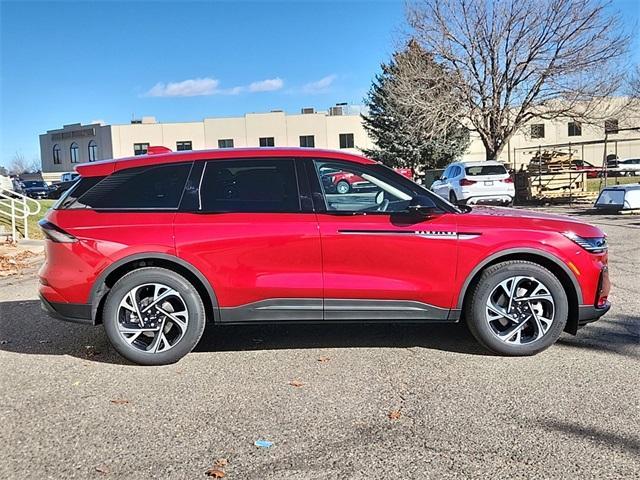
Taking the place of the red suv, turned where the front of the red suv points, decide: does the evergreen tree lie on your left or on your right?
on your left

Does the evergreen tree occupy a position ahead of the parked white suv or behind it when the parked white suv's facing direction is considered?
ahead

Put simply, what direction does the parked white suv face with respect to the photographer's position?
facing away from the viewer and to the left of the viewer

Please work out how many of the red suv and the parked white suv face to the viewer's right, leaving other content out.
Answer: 1

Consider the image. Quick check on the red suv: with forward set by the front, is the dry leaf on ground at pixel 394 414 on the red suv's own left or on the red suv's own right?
on the red suv's own right

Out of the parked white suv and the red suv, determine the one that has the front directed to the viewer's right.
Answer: the red suv

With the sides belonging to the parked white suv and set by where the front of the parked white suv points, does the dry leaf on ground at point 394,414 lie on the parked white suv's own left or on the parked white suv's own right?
on the parked white suv's own left

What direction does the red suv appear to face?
to the viewer's right

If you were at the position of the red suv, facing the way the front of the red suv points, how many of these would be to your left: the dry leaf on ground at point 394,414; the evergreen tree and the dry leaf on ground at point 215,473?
1

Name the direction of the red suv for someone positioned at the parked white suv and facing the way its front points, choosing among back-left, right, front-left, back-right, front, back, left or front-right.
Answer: back-left

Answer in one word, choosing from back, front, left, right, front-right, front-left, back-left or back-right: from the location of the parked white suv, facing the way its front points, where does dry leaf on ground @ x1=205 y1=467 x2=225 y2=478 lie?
back-left
